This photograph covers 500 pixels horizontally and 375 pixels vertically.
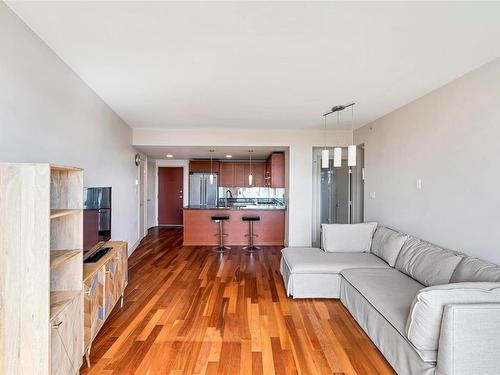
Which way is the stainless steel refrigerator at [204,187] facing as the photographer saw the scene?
facing the viewer

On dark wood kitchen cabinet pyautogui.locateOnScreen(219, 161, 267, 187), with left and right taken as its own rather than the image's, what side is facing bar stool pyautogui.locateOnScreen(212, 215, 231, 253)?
front

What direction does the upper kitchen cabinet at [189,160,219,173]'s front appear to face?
toward the camera

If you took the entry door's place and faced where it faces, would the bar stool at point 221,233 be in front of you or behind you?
in front

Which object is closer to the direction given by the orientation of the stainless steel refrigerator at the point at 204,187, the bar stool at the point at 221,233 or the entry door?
the bar stool

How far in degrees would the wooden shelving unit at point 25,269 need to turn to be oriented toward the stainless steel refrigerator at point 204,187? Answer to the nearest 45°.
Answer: approximately 90° to its left

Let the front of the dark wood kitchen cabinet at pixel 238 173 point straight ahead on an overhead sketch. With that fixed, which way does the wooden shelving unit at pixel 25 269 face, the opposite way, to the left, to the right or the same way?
to the left

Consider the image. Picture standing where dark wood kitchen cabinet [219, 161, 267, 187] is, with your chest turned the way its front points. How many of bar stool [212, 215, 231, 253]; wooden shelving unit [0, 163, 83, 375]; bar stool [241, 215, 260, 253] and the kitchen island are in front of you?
4

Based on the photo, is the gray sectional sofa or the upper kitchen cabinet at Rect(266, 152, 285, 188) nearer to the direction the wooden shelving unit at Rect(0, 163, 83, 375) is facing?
the gray sectional sofa

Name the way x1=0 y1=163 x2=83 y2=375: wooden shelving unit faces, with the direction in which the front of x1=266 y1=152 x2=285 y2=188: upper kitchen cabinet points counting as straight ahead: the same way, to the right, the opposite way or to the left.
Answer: the opposite way

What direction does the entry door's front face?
toward the camera

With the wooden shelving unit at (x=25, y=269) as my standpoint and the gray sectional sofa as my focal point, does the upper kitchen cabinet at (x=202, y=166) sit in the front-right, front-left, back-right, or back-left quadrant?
front-left

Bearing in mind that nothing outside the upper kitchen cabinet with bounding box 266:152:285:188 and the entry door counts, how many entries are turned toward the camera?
1

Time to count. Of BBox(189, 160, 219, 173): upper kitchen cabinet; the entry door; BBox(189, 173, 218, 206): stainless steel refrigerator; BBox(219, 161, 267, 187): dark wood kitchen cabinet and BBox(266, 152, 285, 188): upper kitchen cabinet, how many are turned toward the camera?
4

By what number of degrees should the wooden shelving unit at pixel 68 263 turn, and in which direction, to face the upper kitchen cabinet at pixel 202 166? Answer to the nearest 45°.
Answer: approximately 90° to its left

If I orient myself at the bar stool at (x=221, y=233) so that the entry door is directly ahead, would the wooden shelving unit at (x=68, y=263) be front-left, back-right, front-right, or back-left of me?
back-left

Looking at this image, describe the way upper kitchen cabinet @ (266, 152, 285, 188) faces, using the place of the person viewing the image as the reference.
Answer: facing to the left of the viewer

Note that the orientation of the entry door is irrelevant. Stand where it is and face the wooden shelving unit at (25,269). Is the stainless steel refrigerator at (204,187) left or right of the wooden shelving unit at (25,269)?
left

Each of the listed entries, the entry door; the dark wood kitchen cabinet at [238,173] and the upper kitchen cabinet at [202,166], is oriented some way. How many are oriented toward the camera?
3

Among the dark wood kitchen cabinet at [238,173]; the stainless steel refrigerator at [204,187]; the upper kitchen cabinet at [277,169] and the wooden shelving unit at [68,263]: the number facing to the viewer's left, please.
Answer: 1
